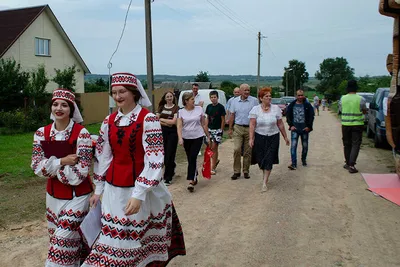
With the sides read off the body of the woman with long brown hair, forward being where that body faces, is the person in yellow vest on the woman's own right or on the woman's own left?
on the woman's own left

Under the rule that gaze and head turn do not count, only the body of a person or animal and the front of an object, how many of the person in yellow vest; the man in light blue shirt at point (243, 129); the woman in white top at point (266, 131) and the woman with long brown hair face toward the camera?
3

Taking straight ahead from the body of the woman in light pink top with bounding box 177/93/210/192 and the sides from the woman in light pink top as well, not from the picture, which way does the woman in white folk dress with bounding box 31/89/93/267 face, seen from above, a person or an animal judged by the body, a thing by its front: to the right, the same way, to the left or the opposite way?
the same way

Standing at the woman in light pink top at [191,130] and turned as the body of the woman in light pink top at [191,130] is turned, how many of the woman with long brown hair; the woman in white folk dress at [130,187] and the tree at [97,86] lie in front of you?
1

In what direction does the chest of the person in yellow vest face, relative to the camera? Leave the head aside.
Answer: away from the camera

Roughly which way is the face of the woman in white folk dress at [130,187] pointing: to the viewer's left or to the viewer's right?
to the viewer's left

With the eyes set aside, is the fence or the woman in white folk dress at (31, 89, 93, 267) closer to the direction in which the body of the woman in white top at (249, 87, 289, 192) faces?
the woman in white folk dress

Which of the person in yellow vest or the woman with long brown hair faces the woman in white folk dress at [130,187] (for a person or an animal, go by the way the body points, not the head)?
the woman with long brown hair

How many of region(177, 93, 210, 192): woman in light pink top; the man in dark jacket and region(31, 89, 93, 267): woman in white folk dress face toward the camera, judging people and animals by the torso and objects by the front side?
3

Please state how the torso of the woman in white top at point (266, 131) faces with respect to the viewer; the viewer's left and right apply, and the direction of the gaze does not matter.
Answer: facing the viewer

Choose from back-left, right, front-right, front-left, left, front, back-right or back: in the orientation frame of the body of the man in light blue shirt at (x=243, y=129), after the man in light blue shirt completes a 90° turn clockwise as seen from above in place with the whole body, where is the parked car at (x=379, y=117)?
back-right

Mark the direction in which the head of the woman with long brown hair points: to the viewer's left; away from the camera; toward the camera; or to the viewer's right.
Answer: toward the camera

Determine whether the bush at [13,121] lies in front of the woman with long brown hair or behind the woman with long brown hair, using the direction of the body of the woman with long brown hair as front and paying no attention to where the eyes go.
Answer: behind

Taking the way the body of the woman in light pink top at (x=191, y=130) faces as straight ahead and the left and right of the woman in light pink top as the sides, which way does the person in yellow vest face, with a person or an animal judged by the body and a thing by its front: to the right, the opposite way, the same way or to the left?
the opposite way

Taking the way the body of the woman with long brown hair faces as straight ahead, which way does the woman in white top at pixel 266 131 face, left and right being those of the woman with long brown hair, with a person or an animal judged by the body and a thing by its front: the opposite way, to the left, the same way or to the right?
the same way

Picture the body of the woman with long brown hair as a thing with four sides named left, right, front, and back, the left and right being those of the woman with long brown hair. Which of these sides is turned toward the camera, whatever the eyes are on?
front

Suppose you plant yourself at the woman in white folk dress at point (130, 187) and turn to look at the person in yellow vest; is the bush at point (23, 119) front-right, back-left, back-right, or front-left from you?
front-left

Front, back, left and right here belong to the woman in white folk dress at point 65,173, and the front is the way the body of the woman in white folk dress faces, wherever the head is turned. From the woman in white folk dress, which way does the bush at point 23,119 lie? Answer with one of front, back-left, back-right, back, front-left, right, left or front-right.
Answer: back

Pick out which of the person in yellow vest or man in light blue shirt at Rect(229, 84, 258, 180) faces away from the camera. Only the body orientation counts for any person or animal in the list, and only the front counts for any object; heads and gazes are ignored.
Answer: the person in yellow vest

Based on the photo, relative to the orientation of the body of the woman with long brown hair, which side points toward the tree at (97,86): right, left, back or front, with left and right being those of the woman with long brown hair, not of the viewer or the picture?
back
